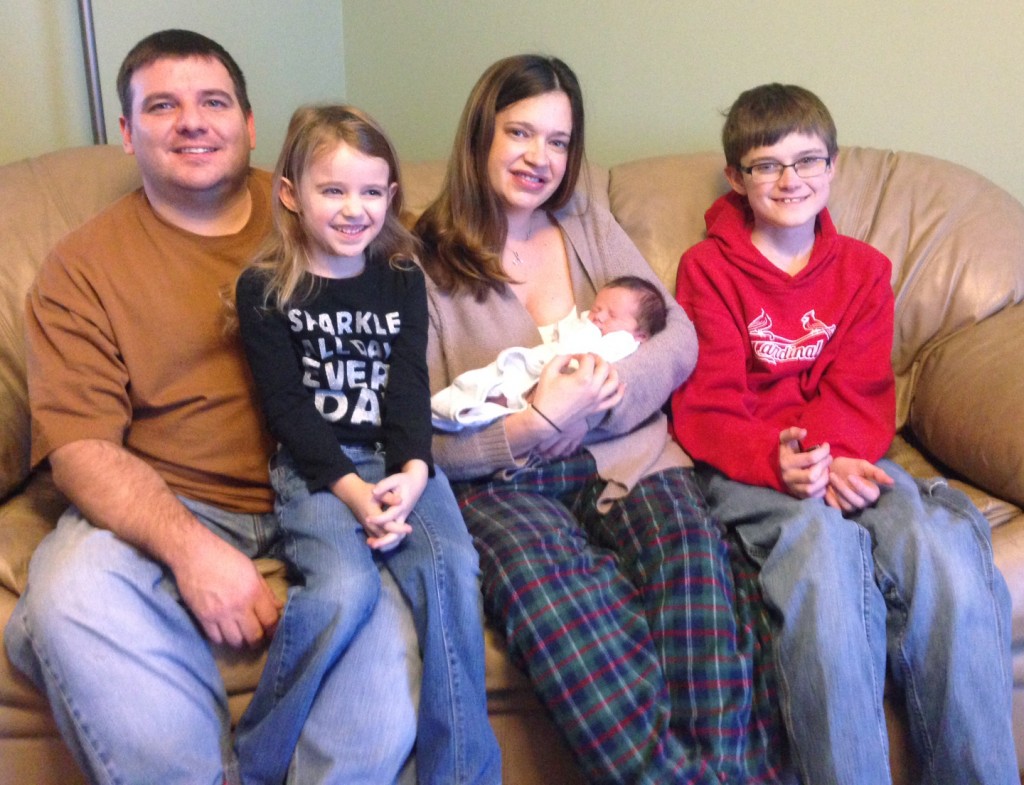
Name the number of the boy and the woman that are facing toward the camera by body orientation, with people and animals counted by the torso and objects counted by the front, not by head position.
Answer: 2

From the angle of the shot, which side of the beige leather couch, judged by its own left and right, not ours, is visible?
front

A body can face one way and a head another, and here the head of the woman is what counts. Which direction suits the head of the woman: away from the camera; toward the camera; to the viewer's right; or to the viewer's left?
toward the camera

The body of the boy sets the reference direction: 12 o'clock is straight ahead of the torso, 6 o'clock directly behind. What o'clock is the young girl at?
The young girl is roughly at 2 o'clock from the boy.

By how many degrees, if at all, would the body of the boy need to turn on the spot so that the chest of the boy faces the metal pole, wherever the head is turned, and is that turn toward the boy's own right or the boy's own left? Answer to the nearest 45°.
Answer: approximately 90° to the boy's own right

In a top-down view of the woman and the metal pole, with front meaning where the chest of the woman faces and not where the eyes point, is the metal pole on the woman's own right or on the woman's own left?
on the woman's own right

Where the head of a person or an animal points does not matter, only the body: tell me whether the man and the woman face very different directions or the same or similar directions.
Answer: same or similar directions

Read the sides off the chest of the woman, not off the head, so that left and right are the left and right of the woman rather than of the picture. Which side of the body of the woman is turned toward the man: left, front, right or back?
right

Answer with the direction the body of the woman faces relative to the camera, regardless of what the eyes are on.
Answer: toward the camera

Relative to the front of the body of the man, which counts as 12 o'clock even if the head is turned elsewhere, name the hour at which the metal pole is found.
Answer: The metal pole is roughly at 6 o'clock from the man.

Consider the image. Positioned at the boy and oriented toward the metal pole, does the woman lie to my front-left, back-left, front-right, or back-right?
front-left

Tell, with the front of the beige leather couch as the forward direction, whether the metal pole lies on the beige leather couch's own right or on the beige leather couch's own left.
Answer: on the beige leather couch's own right

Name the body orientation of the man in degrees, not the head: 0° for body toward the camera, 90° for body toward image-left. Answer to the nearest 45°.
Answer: approximately 0°

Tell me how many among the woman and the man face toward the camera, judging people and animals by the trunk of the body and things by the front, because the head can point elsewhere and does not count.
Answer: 2

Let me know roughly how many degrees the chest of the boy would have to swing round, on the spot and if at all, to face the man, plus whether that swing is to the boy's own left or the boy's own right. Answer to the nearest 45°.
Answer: approximately 45° to the boy's own right
